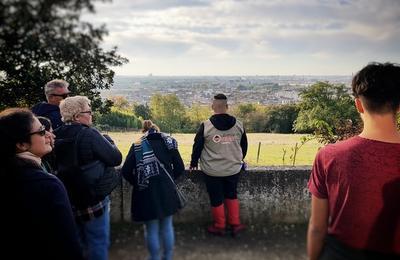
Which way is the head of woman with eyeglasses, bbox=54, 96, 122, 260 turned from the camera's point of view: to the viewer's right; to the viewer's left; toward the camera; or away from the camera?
to the viewer's right

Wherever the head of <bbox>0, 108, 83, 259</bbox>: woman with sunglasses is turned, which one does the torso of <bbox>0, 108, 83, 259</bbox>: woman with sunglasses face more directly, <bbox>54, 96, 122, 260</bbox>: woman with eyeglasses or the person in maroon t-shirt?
the person in maroon t-shirt

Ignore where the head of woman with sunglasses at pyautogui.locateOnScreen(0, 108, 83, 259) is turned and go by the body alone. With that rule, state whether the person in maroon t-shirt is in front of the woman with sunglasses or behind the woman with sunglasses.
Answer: in front

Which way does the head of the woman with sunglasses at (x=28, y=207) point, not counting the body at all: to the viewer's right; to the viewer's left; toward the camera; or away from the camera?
to the viewer's right

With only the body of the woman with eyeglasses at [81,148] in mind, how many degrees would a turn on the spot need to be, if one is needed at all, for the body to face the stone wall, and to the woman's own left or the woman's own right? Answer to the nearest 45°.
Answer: approximately 45° to the woman's own left

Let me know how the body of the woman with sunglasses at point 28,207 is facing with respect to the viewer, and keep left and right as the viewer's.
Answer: facing to the right of the viewer

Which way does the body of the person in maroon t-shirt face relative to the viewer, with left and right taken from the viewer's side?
facing away from the viewer

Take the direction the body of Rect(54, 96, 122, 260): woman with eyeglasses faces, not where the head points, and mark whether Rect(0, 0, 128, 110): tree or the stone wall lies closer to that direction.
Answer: the stone wall

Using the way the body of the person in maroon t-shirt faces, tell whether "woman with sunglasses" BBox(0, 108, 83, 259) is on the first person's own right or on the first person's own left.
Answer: on the first person's own left
